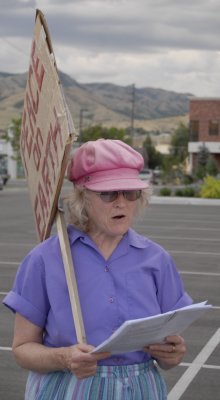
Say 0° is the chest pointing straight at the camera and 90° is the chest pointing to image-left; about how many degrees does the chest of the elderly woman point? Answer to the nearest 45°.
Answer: approximately 0°

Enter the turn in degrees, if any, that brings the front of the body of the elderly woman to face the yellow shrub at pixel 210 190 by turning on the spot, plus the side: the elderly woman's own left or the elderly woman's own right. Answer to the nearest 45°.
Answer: approximately 180°
